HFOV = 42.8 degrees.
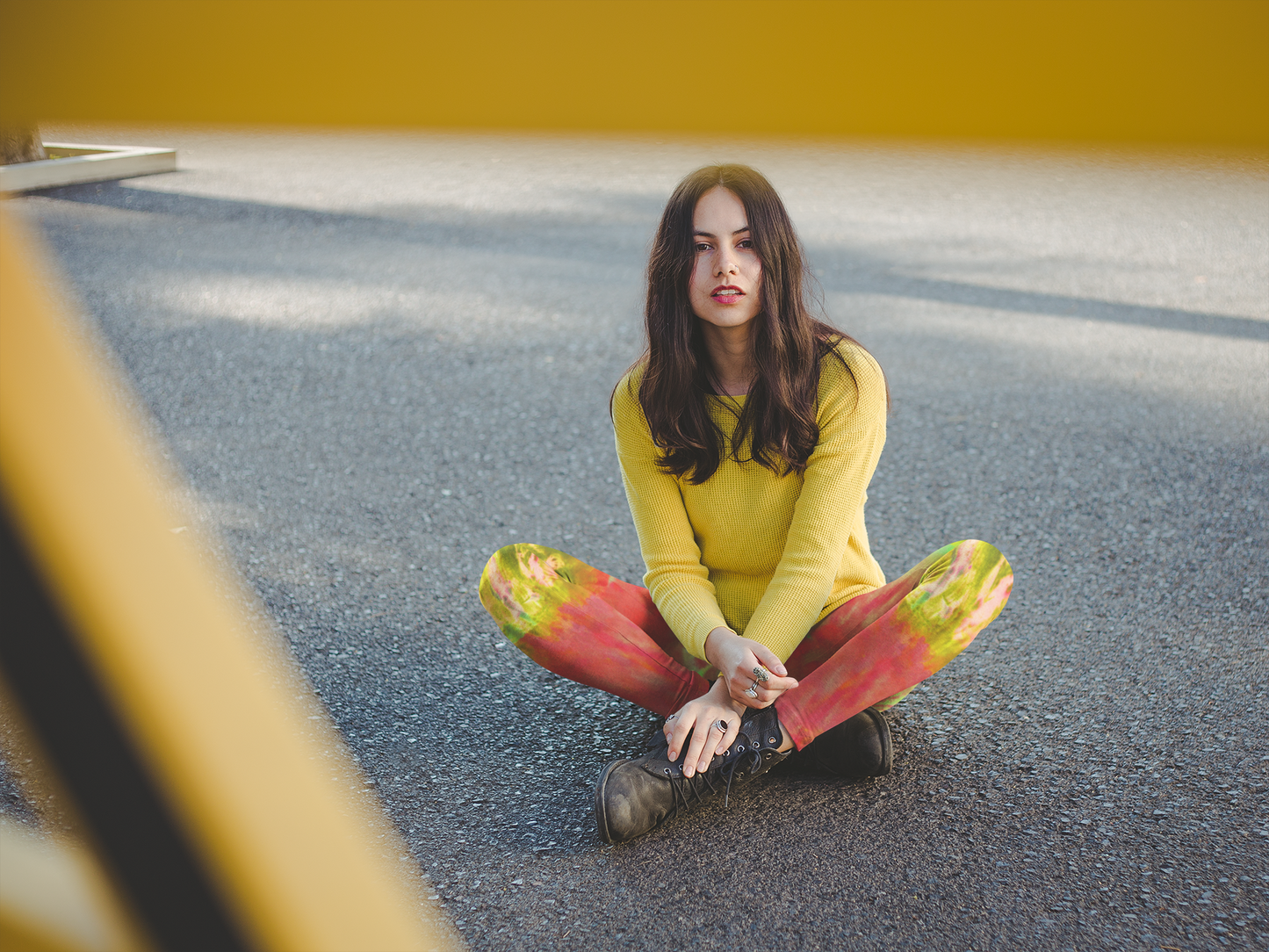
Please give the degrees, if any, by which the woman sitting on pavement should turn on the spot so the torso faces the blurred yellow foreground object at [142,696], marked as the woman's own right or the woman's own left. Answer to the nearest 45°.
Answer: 0° — they already face it

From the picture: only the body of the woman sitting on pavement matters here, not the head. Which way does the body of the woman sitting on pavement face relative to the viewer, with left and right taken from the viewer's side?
facing the viewer
